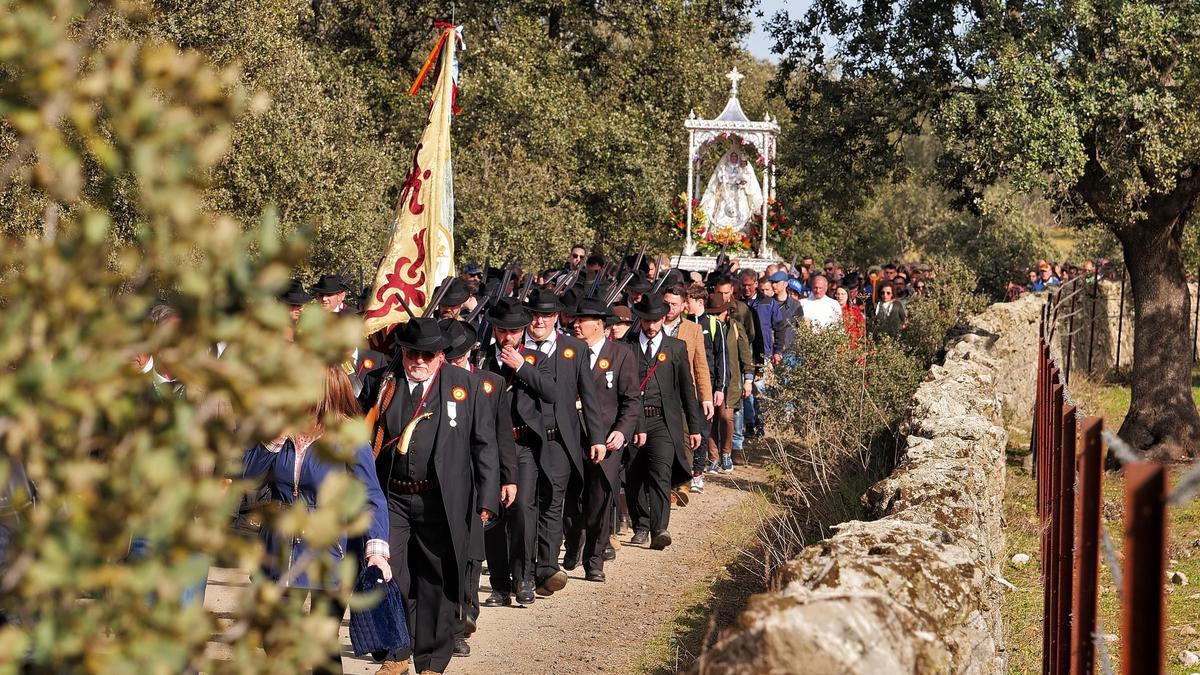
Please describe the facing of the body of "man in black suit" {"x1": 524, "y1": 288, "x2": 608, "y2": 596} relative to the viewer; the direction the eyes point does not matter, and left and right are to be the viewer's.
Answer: facing the viewer

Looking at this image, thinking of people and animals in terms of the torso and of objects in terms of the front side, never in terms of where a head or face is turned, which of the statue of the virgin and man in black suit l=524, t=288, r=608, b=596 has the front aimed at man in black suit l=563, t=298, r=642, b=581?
the statue of the virgin

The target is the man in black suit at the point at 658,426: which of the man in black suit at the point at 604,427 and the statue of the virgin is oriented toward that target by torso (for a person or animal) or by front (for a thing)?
the statue of the virgin

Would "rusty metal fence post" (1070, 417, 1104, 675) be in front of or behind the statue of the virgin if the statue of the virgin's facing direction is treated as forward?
in front

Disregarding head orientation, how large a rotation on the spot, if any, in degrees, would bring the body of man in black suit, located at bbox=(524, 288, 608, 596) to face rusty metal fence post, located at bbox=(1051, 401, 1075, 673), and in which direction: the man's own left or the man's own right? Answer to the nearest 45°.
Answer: approximately 45° to the man's own left

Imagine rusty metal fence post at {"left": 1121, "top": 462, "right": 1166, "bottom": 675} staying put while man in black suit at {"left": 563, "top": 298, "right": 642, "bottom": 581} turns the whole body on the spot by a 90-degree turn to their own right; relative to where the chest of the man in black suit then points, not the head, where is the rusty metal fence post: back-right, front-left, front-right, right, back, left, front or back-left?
back-left

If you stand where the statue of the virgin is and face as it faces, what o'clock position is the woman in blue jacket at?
The woman in blue jacket is roughly at 12 o'clock from the statue of the virgin.

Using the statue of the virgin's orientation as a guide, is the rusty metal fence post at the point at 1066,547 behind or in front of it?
in front

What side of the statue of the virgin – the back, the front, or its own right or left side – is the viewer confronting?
front

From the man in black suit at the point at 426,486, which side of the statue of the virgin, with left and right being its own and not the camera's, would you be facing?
front

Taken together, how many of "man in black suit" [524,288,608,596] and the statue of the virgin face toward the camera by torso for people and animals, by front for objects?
2

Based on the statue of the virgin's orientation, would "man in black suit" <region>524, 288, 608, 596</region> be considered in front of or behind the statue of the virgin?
in front

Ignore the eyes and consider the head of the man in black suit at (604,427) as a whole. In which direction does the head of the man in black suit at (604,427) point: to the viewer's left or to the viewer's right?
to the viewer's left
